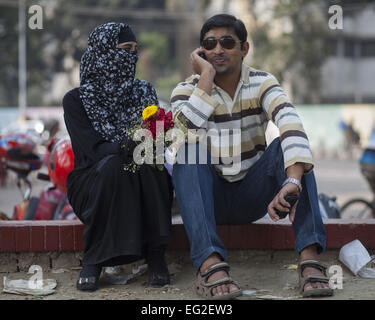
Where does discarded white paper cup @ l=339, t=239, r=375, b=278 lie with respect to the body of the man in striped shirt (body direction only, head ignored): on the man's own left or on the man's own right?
on the man's own left

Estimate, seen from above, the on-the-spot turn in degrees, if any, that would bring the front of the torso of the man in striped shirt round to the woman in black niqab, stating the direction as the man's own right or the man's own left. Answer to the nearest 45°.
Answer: approximately 90° to the man's own right

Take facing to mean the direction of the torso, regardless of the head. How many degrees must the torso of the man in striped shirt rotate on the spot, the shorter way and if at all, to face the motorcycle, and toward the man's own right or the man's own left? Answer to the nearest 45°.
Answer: approximately 135° to the man's own right

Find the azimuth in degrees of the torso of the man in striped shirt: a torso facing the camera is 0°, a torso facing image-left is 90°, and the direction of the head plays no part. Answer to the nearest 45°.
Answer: approximately 0°
